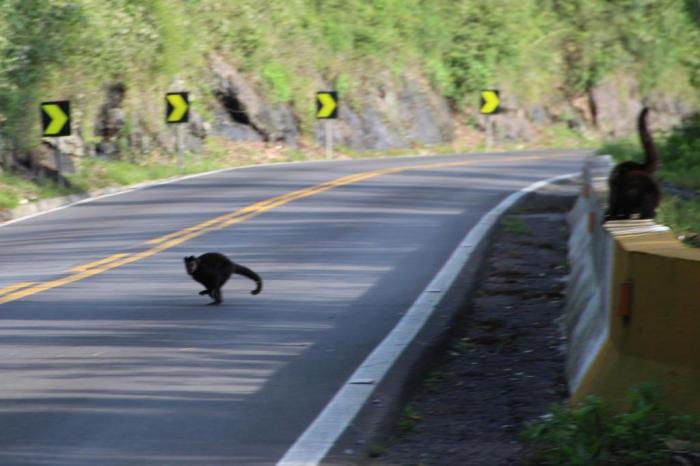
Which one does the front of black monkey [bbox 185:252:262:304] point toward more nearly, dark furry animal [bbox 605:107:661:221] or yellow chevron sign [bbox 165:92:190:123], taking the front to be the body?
the yellow chevron sign

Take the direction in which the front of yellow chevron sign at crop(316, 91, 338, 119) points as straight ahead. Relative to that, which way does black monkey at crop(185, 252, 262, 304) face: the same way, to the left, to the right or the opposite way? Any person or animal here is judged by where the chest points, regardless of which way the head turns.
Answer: to the right

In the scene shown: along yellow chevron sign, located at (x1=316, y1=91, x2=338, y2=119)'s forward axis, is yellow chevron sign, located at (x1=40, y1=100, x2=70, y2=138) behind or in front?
in front

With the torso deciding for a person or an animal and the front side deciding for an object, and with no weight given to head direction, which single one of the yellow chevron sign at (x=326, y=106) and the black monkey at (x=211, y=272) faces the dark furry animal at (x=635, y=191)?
the yellow chevron sign

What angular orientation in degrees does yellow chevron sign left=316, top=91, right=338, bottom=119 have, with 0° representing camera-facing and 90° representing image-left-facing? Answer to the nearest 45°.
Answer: approximately 0°

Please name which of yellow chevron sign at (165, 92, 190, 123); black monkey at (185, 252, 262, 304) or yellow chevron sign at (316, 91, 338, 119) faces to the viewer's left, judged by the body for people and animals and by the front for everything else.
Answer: the black monkey

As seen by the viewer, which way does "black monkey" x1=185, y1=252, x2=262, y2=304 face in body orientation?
to the viewer's left

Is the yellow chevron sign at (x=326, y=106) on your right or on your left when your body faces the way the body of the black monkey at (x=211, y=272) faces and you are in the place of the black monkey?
on your right

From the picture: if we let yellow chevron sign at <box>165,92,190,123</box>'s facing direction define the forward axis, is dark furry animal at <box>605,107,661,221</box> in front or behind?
in front

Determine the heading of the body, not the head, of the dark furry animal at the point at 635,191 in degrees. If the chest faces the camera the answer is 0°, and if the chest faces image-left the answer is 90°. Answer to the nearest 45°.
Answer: approximately 135°

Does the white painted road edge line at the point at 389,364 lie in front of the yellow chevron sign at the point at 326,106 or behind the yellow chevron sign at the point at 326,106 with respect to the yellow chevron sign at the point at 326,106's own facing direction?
in front
